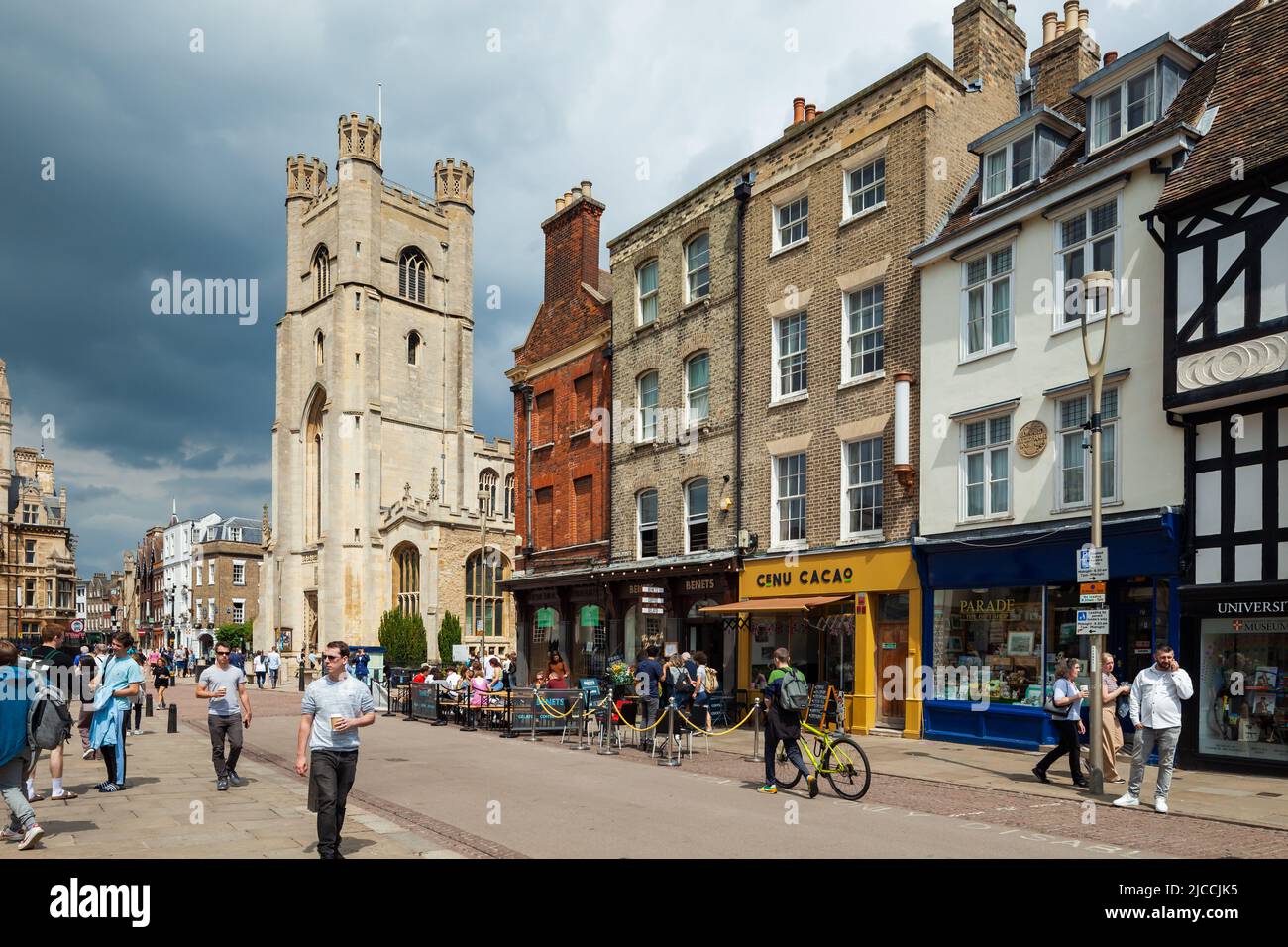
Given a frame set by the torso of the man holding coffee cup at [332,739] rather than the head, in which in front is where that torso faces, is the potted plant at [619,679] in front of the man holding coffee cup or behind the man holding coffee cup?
behind

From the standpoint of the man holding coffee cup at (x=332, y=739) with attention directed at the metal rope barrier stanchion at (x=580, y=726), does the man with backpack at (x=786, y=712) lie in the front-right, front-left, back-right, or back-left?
front-right

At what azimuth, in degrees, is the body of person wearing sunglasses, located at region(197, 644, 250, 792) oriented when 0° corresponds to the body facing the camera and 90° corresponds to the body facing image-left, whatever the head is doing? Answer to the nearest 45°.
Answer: approximately 0°

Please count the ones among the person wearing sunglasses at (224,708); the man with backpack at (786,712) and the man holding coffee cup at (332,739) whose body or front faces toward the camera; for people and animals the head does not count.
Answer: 2

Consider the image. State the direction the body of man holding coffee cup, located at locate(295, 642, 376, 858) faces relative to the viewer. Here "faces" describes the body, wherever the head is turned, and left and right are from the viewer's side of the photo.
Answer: facing the viewer

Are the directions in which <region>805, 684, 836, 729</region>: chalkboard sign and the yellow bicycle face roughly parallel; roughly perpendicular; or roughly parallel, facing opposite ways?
roughly perpendicular

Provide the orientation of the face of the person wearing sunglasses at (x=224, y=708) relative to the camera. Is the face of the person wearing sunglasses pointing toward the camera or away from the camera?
toward the camera

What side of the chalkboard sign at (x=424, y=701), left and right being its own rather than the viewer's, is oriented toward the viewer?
front

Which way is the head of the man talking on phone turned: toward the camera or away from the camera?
toward the camera
